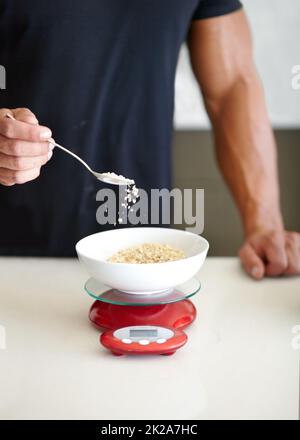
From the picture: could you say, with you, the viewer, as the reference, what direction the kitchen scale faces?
facing the viewer
